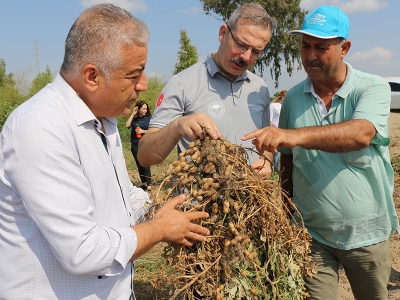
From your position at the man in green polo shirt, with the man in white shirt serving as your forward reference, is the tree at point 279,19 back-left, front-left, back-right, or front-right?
back-right

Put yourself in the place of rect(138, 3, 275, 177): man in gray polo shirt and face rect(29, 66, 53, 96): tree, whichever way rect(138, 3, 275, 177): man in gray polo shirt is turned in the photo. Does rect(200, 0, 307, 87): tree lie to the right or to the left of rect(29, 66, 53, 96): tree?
right

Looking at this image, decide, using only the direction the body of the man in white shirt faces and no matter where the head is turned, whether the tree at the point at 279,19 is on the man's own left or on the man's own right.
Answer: on the man's own left

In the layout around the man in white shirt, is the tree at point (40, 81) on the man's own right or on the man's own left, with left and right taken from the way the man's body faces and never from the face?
on the man's own left

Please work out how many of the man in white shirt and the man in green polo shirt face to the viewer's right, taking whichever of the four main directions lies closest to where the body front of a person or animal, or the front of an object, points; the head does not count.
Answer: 1

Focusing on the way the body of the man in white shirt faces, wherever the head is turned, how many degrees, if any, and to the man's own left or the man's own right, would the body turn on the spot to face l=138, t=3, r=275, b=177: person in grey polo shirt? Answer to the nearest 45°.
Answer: approximately 45° to the man's own left

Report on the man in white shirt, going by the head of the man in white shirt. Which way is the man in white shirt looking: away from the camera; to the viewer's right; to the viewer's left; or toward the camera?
to the viewer's right

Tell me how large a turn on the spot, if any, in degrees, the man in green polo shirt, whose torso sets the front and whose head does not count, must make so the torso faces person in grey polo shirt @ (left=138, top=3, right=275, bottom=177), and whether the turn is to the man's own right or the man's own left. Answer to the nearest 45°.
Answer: approximately 45° to the man's own right

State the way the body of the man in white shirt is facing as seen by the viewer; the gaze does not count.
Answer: to the viewer's right

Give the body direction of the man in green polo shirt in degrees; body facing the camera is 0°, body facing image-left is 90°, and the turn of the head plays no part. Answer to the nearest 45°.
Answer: approximately 45°

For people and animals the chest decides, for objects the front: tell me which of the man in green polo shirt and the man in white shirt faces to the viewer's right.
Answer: the man in white shirt
